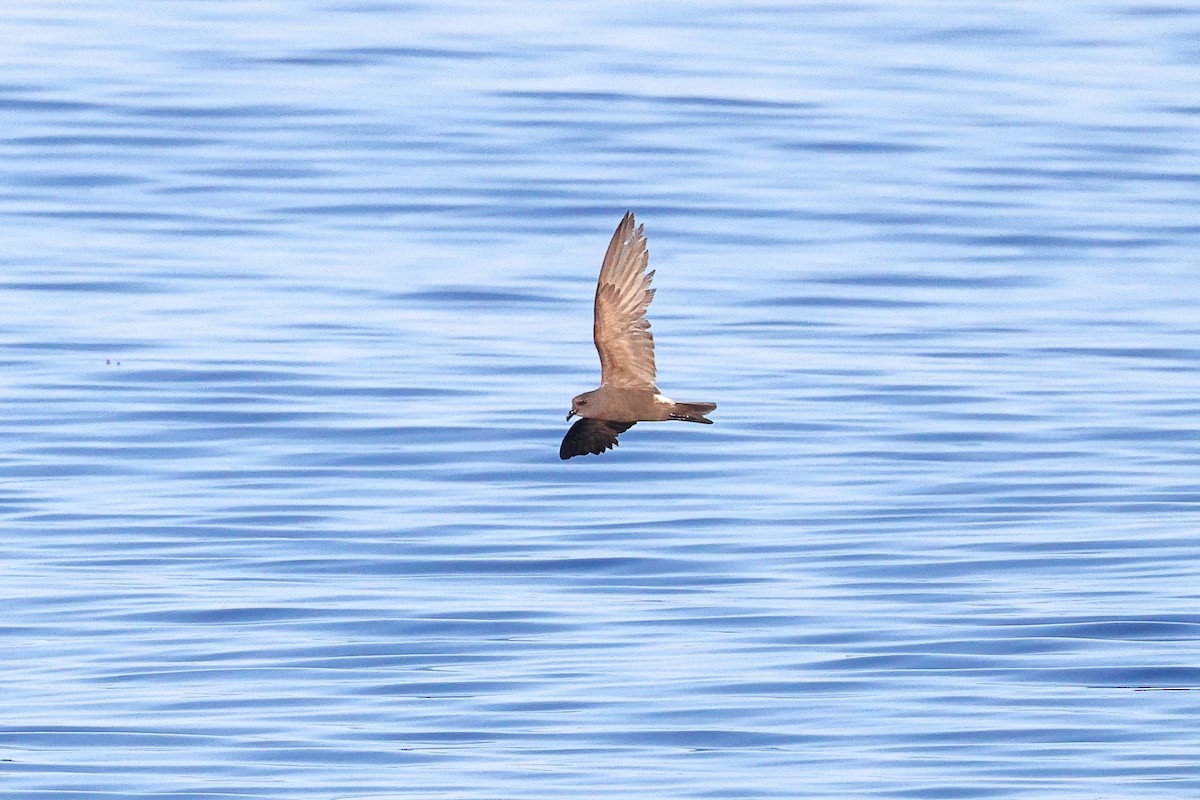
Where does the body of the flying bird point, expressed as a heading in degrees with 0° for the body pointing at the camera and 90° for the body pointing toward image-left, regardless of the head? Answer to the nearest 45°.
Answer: approximately 90°
